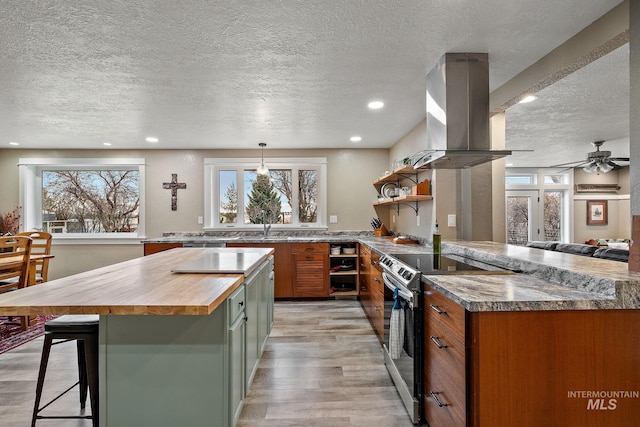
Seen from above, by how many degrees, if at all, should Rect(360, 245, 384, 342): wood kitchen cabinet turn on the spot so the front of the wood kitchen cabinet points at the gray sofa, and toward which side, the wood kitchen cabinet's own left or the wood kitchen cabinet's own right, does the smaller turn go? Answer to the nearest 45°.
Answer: approximately 180°

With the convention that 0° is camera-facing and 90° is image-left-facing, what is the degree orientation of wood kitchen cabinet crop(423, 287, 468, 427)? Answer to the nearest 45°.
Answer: approximately 90°

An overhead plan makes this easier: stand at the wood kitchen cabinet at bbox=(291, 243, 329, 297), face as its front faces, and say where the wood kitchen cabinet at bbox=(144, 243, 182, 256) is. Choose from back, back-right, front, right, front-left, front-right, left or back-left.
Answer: right

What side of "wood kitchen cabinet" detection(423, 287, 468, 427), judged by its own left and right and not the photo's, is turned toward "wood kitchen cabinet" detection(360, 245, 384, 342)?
right

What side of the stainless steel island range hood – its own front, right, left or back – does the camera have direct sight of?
left

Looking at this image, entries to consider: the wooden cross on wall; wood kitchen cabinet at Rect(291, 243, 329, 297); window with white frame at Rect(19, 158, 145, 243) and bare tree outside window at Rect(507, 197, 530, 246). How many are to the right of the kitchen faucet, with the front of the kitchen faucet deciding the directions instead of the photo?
2

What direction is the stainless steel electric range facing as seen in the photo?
to the viewer's left

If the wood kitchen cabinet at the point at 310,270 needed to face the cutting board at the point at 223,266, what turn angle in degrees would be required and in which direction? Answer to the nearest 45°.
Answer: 0° — it already faces it

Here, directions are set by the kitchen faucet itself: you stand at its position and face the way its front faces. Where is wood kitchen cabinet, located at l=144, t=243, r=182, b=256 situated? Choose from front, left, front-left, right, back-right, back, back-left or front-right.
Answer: right

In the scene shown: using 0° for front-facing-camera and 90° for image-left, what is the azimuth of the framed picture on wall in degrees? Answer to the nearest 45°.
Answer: approximately 0°

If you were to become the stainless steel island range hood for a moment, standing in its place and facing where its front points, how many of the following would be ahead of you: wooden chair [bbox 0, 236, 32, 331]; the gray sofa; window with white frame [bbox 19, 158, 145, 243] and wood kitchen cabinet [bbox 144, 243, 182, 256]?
3

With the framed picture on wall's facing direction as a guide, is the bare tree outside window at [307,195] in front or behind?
behind

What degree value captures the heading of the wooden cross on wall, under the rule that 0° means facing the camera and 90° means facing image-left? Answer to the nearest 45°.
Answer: approximately 0°
